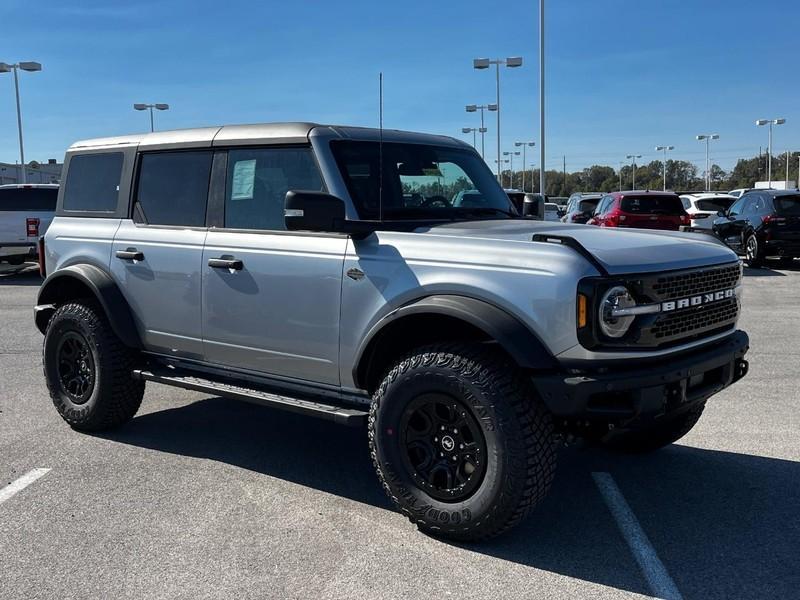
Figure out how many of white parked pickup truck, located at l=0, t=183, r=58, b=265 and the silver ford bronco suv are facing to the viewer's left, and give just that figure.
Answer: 0

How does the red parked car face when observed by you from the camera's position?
facing away from the viewer and to the left of the viewer

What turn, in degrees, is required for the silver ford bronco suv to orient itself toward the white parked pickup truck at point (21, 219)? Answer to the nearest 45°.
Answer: approximately 180°

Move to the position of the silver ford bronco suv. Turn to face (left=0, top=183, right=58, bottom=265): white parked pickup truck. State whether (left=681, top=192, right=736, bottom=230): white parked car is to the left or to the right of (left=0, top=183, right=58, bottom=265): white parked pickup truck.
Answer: right

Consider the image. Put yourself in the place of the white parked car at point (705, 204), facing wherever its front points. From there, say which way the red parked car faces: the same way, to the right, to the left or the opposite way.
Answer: the same way

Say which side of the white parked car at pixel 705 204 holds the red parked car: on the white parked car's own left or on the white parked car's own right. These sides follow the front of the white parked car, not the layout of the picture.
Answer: on the white parked car's own left

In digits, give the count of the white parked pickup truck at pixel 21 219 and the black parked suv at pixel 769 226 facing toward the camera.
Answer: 0

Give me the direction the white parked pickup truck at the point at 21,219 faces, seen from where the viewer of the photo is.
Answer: facing away from the viewer and to the right of the viewer

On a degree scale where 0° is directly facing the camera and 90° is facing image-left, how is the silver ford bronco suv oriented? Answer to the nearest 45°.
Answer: approximately 315°

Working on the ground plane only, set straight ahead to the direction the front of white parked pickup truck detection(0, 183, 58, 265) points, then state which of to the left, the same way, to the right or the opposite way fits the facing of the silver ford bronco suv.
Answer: to the right

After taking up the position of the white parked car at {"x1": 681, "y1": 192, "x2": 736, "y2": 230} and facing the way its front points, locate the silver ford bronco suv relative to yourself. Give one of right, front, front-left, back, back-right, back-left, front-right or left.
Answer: back-left

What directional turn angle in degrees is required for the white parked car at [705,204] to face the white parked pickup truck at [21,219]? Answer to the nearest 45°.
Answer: approximately 90° to its left

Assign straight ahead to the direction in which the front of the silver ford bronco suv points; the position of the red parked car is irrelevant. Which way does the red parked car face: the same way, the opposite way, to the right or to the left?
the opposite way

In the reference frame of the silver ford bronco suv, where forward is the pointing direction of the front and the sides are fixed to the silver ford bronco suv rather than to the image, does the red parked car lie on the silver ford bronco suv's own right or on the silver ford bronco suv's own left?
on the silver ford bronco suv's own left

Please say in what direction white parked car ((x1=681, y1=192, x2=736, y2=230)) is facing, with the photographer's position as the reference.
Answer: facing away from the viewer and to the left of the viewer
